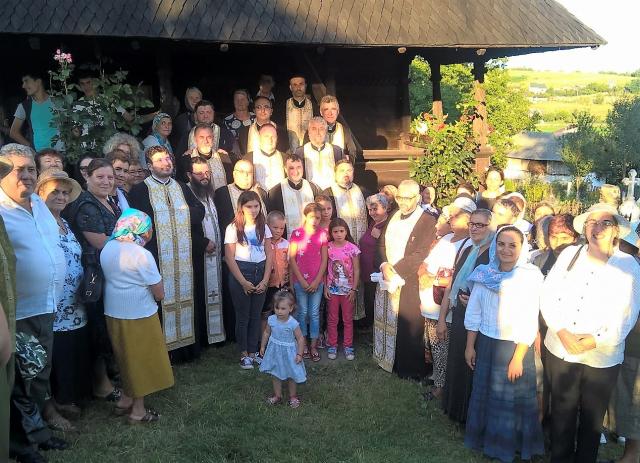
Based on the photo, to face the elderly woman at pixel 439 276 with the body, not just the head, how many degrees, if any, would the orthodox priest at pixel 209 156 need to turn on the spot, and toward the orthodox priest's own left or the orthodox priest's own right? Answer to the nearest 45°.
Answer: approximately 45° to the orthodox priest's own left

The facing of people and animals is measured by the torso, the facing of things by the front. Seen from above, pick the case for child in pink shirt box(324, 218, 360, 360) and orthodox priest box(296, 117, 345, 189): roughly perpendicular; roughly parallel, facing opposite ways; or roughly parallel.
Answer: roughly parallel

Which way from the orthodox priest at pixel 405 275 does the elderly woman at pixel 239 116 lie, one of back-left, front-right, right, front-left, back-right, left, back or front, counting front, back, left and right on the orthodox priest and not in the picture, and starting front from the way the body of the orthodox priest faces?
right

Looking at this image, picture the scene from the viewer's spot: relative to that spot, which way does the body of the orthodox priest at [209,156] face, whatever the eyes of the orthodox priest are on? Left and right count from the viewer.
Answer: facing the viewer

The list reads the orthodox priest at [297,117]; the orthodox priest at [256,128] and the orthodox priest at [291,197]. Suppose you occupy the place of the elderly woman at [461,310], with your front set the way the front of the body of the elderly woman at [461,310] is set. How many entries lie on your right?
3

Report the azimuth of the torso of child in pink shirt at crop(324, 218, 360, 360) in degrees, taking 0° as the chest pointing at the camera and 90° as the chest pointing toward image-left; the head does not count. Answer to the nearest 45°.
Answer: approximately 0°

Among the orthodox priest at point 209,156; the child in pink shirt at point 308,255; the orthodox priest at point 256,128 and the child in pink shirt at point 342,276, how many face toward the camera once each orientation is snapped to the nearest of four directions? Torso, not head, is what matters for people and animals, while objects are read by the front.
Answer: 4

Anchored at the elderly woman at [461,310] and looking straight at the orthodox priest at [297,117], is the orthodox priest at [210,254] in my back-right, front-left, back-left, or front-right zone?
front-left

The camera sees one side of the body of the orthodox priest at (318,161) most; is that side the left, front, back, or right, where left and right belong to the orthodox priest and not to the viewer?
front

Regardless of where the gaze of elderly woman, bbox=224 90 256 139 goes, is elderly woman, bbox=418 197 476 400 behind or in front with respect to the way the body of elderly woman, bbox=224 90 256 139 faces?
in front
